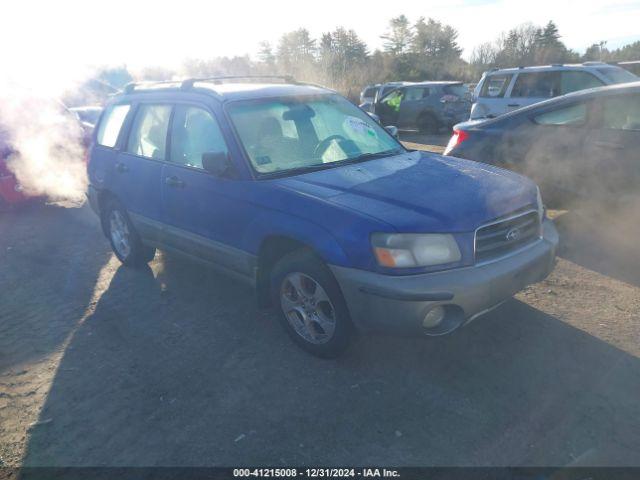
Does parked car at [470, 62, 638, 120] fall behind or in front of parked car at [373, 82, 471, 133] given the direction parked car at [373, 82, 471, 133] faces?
behind

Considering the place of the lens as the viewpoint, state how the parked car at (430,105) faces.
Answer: facing away from the viewer and to the left of the viewer

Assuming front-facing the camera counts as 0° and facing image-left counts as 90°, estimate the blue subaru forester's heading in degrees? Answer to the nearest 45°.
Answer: approximately 315°

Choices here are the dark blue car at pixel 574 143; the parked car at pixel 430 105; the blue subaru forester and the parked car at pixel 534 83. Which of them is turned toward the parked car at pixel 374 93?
the parked car at pixel 430 105

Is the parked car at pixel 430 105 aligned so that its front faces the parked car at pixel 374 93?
yes

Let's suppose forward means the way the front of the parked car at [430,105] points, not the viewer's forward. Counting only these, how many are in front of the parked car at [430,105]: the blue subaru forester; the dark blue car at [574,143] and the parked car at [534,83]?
0

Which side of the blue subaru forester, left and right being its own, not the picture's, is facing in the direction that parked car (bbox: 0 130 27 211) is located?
back

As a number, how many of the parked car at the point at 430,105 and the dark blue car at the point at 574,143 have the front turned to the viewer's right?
1

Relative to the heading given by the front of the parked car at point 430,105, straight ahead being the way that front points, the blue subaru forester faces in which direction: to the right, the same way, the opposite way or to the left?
the opposite way

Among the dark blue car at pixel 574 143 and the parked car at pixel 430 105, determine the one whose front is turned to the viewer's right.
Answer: the dark blue car

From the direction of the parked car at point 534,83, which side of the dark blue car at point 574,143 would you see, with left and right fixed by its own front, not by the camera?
left

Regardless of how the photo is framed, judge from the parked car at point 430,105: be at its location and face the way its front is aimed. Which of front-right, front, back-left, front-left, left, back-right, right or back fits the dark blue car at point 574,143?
back-left

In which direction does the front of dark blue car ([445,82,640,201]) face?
to the viewer's right

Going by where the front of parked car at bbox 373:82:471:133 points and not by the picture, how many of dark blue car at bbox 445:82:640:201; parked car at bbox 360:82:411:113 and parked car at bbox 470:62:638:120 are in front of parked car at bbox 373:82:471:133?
1

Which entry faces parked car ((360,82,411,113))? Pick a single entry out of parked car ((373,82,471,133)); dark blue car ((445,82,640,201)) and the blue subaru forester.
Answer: parked car ((373,82,471,133))
